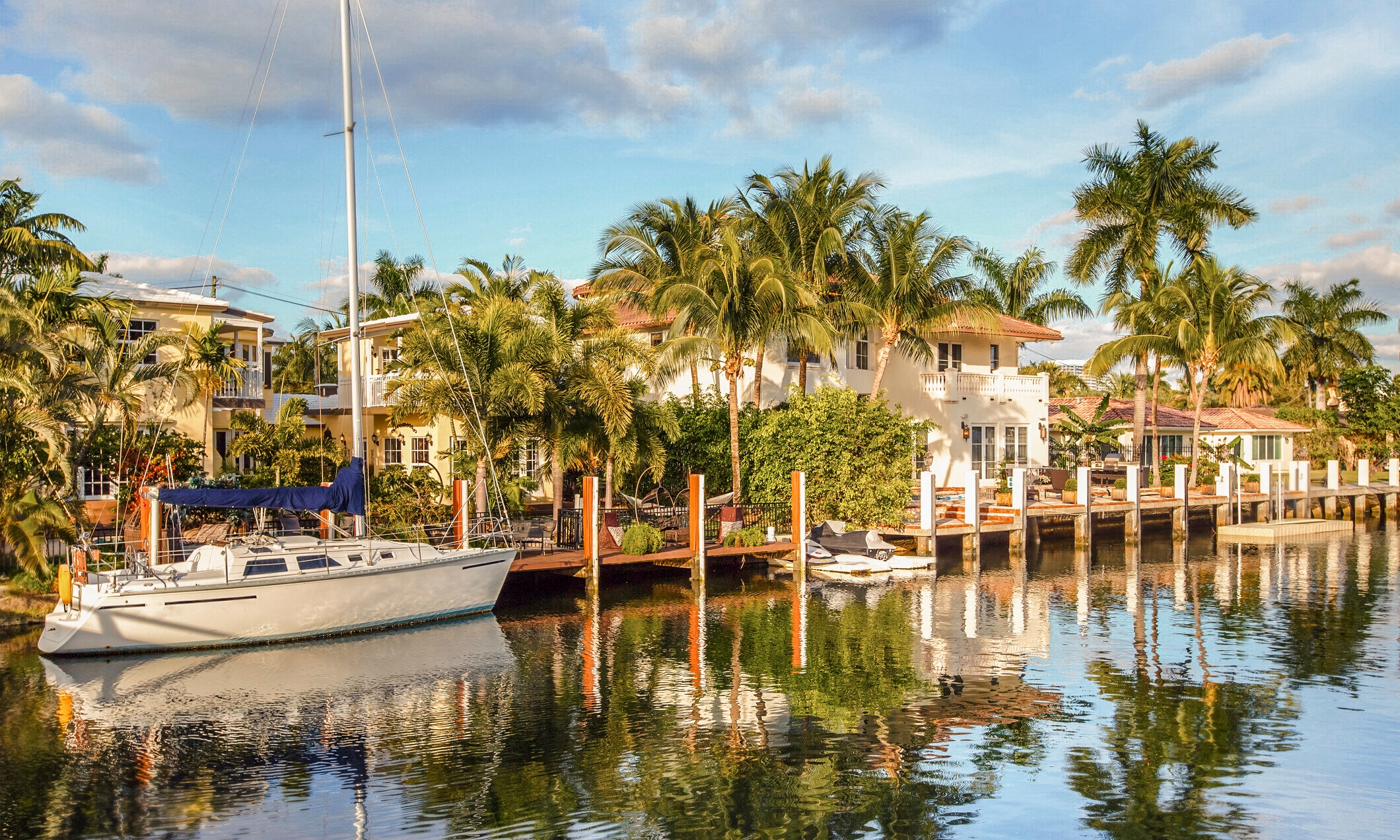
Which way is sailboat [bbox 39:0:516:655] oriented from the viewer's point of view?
to the viewer's right

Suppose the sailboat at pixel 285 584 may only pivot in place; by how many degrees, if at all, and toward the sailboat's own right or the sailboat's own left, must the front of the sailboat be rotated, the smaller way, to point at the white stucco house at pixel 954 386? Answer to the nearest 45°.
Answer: approximately 45° to the sailboat's own left

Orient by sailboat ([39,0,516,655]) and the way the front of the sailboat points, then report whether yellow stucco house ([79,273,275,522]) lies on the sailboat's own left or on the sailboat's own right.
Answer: on the sailboat's own left

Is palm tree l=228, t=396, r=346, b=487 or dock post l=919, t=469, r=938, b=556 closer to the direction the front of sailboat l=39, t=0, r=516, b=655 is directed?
the dock post

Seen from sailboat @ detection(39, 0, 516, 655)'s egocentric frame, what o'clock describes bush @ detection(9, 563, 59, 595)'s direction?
The bush is roughly at 7 o'clock from the sailboat.

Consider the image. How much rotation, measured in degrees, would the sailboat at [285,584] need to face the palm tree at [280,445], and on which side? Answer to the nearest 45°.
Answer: approximately 90° to its left

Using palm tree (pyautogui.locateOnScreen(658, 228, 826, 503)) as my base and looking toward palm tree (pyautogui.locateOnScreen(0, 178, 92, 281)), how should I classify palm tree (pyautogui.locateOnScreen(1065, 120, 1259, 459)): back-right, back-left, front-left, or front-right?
back-right
